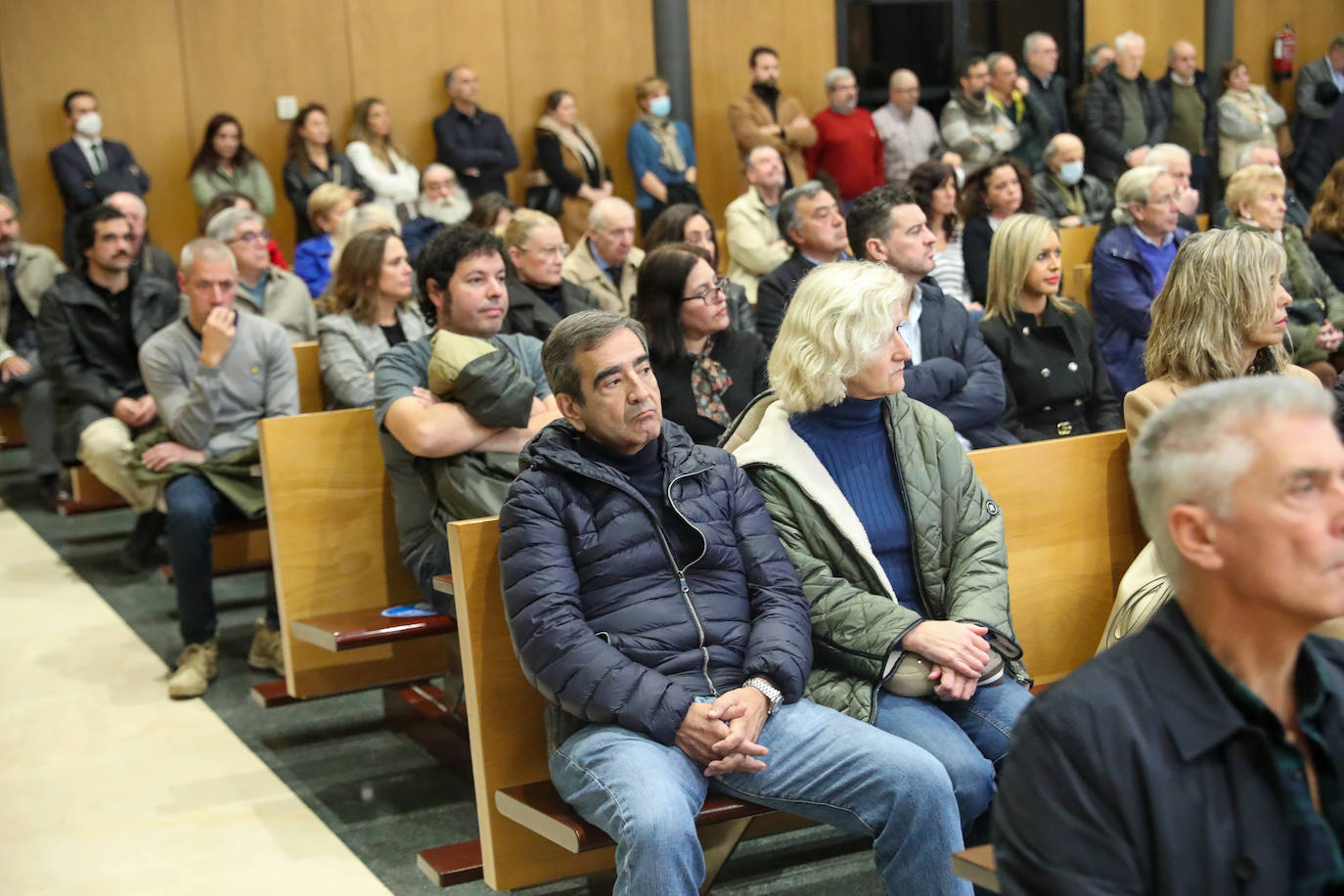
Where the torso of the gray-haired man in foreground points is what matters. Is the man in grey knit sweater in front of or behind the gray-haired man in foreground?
behind

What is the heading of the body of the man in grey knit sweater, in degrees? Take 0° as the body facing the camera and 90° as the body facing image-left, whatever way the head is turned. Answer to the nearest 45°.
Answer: approximately 0°

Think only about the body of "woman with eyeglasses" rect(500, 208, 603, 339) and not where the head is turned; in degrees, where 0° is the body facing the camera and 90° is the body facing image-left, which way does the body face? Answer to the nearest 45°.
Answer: approximately 315°

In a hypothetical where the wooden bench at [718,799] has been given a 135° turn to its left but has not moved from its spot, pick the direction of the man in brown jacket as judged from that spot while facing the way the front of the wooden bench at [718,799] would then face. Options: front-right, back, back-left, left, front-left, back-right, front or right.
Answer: front

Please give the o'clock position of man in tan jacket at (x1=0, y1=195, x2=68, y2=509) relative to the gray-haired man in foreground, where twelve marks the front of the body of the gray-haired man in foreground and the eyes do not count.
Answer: The man in tan jacket is roughly at 6 o'clock from the gray-haired man in foreground.

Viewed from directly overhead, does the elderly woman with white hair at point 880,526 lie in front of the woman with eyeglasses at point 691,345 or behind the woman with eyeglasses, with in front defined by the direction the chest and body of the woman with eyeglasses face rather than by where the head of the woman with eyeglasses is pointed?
in front

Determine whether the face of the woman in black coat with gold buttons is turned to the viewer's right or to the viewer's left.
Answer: to the viewer's right
